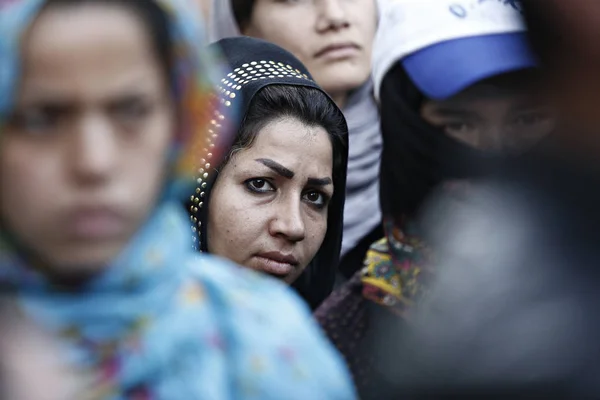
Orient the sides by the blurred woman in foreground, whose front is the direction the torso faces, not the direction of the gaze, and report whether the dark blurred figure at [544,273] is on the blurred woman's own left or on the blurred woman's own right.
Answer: on the blurred woman's own left

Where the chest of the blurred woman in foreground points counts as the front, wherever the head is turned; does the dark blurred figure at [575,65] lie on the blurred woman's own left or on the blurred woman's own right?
on the blurred woman's own left

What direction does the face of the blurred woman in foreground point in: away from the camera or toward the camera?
toward the camera

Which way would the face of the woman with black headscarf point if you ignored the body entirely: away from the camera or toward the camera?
toward the camera

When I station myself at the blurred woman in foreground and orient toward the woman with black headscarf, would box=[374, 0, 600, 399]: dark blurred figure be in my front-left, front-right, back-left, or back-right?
front-right

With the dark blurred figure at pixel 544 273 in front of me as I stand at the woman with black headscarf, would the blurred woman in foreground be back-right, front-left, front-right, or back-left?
front-right

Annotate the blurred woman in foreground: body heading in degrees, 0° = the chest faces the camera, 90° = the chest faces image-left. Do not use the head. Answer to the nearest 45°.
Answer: approximately 0°

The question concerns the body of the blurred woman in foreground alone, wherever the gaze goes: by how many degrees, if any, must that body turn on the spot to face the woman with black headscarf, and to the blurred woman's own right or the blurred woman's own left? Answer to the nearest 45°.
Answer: approximately 180°
